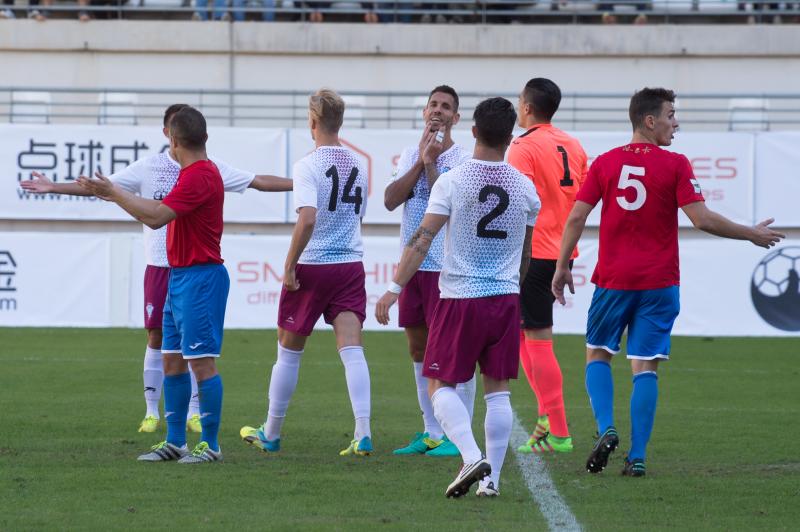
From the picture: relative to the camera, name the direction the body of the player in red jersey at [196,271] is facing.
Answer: to the viewer's left

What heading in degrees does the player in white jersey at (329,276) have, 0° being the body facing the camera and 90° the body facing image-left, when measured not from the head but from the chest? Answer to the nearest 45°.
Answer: approximately 135°

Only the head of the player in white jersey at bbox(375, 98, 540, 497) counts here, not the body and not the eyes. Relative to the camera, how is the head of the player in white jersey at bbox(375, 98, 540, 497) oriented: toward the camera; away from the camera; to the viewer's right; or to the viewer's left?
away from the camera

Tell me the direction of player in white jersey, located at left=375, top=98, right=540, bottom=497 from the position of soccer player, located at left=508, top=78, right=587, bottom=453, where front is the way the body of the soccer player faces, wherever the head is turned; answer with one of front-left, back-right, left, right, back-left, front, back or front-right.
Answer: back-left

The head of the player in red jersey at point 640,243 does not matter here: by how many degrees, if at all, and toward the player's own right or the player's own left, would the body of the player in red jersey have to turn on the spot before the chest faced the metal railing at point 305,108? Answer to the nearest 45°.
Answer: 0° — they already face it

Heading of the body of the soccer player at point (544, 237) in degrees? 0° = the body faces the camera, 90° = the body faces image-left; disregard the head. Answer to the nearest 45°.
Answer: approximately 135°

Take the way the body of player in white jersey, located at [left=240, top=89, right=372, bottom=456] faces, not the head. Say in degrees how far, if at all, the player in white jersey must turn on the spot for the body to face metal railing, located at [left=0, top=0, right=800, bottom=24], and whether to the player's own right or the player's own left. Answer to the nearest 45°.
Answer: approximately 45° to the player's own right

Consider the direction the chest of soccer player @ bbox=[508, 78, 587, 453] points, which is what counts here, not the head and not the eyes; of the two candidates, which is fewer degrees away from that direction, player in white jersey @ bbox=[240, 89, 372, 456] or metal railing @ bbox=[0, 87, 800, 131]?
the metal railing

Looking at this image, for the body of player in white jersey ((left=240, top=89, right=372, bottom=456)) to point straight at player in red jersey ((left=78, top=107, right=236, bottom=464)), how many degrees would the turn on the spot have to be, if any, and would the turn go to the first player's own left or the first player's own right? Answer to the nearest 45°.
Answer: approximately 90° to the first player's own left

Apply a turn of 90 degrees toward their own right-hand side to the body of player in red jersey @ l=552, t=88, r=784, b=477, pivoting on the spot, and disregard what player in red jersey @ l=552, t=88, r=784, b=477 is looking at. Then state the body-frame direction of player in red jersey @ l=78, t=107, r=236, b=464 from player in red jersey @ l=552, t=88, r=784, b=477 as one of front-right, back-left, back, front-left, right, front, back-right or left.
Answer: back

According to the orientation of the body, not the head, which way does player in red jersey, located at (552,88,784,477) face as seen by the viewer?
away from the camera

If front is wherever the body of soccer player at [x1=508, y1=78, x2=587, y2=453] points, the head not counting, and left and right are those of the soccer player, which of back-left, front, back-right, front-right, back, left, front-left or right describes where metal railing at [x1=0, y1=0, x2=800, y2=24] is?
front-right

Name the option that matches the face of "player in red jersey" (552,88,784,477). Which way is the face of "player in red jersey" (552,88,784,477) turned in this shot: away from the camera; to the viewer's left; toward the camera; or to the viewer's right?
to the viewer's right

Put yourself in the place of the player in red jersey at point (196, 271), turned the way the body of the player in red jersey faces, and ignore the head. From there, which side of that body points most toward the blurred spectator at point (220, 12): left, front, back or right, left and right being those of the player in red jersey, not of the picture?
right

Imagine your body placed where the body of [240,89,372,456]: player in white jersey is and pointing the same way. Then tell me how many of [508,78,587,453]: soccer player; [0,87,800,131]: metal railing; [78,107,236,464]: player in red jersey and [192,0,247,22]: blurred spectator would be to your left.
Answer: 1
